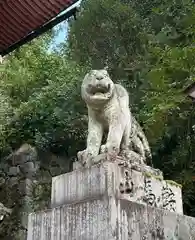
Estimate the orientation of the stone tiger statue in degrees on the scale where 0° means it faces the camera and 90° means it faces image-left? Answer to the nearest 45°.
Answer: approximately 45°
